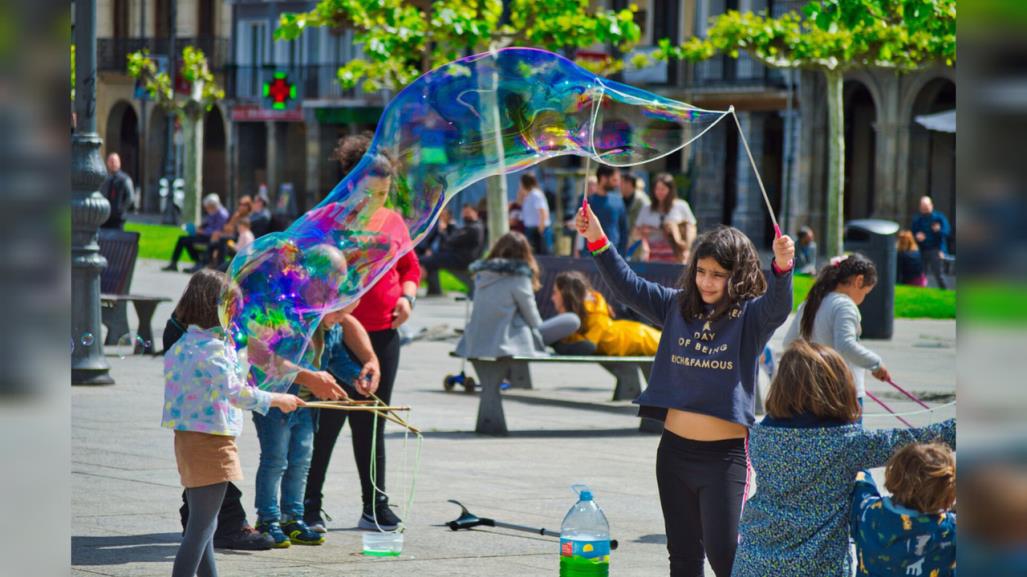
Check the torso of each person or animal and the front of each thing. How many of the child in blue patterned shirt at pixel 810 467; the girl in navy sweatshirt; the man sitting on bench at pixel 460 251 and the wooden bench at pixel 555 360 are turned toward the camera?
2

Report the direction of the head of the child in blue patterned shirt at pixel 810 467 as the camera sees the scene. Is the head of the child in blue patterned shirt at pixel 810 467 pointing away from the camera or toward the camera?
away from the camera

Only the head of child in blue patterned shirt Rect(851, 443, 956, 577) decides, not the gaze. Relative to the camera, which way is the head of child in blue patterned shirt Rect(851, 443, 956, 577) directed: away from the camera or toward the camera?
away from the camera

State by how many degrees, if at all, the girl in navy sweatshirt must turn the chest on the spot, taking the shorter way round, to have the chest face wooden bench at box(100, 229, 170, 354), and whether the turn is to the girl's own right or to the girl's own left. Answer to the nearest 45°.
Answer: approximately 135° to the girl's own right

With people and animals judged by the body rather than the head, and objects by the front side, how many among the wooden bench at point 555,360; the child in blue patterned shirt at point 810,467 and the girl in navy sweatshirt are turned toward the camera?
2

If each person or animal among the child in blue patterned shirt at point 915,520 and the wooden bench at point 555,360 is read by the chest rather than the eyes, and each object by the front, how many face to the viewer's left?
0

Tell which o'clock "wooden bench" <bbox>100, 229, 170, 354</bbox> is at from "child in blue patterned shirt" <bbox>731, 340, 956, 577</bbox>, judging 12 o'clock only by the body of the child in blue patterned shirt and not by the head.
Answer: The wooden bench is roughly at 11 o'clock from the child in blue patterned shirt.

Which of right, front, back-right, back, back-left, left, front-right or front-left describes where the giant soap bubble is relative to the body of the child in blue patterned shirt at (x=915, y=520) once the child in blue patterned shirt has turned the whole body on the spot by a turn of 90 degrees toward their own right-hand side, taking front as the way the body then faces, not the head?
back-left

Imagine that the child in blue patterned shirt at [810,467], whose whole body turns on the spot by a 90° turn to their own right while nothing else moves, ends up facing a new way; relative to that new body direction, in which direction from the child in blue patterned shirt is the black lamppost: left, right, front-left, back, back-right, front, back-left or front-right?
back-left

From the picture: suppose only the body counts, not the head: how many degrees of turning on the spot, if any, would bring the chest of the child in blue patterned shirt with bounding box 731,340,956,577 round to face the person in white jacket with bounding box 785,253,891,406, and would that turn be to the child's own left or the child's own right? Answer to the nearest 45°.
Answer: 0° — they already face them

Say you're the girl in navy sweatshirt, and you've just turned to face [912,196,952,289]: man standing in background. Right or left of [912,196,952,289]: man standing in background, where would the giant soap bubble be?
left

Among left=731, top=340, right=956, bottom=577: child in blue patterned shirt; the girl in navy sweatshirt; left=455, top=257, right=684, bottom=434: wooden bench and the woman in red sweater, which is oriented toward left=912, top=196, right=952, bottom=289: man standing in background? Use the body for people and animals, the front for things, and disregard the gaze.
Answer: the child in blue patterned shirt

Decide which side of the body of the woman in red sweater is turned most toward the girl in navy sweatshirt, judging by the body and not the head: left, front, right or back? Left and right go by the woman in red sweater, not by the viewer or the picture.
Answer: left

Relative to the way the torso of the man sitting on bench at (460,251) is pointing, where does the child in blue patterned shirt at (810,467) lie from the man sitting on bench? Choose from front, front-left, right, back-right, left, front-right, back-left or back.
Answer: left

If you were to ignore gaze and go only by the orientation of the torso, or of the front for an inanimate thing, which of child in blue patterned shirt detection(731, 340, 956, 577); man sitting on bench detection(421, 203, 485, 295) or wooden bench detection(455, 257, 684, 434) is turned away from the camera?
the child in blue patterned shirt

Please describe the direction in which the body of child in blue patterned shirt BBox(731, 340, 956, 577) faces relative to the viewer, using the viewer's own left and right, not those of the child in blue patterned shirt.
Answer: facing away from the viewer
